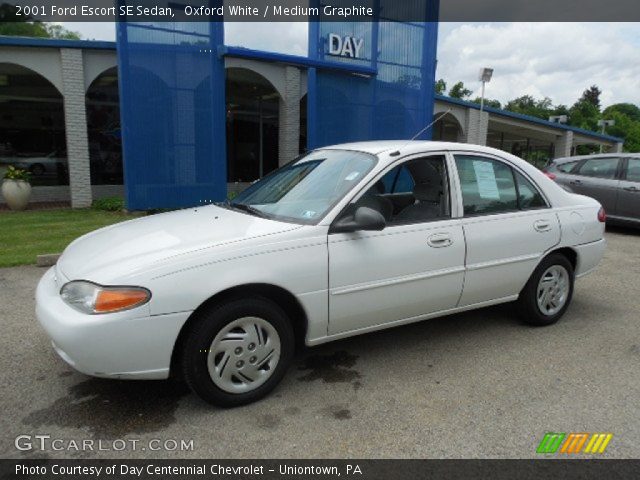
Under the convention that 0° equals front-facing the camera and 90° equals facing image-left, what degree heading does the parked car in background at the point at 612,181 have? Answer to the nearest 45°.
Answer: approximately 270°

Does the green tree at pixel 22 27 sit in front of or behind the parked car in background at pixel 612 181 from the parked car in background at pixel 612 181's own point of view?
behind

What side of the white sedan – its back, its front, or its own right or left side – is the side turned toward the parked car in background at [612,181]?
back

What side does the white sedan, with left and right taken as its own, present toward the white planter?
right

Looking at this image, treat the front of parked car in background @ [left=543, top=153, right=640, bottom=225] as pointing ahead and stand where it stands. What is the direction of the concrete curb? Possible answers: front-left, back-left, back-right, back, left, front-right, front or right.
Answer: back-right

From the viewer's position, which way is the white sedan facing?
facing the viewer and to the left of the viewer

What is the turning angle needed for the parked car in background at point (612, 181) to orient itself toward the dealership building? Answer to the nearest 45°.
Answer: approximately 180°

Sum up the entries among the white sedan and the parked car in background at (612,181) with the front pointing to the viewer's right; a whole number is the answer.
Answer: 1

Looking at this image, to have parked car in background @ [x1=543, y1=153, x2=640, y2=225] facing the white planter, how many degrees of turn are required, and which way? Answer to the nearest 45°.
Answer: approximately 180°

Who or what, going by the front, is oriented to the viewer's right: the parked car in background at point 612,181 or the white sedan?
the parked car in background
